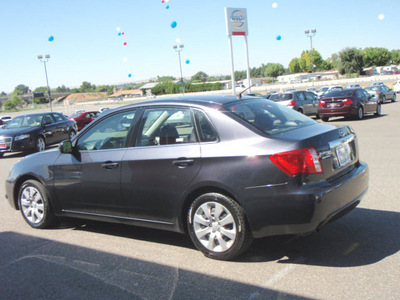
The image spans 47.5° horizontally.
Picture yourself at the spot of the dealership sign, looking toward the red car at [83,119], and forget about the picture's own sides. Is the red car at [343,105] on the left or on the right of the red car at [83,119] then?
left

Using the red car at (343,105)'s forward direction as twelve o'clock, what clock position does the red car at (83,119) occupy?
the red car at (83,119) is roughly at 8 o'clock from the red car at (343,105).

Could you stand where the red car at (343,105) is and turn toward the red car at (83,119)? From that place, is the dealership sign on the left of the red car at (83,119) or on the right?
right

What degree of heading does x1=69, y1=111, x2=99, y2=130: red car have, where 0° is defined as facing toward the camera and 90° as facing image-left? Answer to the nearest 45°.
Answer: approximately 45°

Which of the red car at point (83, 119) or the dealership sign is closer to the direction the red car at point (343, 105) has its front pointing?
the dealership sign

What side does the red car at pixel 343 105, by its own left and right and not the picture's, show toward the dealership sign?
left
